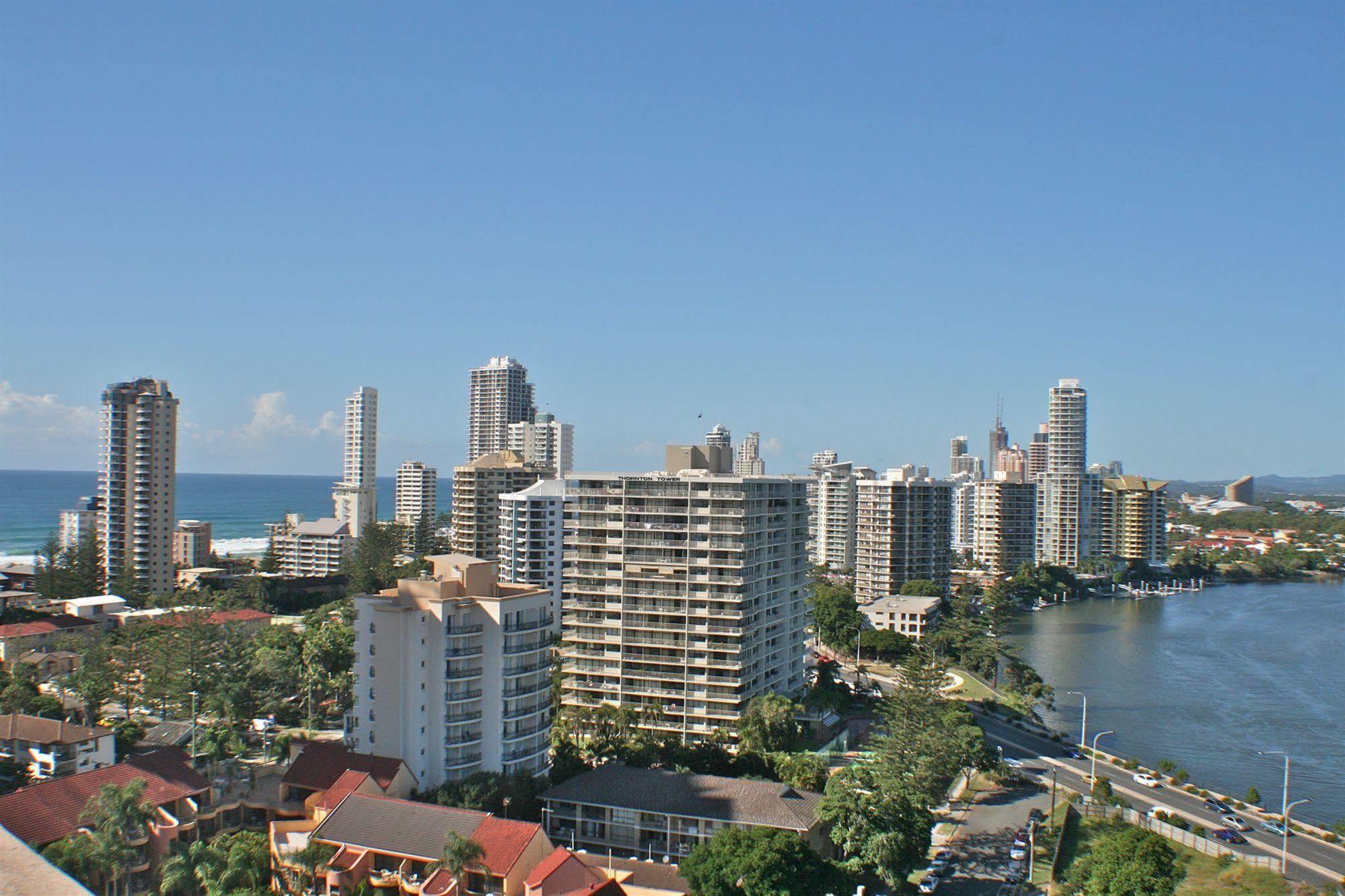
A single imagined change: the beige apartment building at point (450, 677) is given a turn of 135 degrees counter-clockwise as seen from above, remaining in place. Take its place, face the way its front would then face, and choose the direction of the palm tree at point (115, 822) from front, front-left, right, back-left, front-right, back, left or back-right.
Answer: back-left

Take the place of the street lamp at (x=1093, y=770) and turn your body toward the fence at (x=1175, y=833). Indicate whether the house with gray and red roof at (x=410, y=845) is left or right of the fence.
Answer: right

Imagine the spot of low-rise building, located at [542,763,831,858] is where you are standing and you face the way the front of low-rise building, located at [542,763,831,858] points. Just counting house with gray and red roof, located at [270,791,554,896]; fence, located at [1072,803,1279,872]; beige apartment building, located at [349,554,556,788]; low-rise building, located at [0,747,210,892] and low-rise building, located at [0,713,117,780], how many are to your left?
1

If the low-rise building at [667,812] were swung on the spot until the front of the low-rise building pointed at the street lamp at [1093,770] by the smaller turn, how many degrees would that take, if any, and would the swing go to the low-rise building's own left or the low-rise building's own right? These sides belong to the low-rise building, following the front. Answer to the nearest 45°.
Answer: approximately 135° to the low-rise building's own left

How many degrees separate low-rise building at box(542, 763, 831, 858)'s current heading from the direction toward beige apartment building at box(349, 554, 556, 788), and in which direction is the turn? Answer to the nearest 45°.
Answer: approximately 90° to its right

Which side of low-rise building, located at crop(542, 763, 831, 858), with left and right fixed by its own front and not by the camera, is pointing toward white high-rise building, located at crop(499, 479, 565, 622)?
back

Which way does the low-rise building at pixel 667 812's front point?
toward the camera

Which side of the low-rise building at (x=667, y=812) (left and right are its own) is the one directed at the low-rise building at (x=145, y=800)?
right

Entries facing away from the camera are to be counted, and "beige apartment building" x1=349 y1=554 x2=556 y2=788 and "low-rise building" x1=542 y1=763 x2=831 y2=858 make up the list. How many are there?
0

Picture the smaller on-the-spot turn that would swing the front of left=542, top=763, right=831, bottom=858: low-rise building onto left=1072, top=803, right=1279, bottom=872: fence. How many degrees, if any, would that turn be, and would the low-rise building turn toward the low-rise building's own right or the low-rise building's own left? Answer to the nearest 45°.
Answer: approximately 90° to the low-rise building's own left

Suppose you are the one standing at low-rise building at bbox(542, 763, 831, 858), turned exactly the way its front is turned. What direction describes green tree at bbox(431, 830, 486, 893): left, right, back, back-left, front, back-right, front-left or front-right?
front-right

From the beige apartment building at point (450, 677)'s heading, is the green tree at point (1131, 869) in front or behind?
in front

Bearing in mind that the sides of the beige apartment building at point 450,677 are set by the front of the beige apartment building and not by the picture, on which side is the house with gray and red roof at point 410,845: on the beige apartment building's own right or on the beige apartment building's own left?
on the beige apartment building's own right

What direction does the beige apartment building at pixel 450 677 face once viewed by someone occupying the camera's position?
facing the viewer and to the right of the viewer

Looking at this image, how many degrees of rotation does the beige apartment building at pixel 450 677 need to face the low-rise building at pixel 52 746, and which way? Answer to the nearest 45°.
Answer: approximately 135° to its right

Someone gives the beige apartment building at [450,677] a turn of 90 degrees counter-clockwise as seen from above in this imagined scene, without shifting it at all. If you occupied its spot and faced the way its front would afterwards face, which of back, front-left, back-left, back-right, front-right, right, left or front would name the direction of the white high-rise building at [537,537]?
front-left

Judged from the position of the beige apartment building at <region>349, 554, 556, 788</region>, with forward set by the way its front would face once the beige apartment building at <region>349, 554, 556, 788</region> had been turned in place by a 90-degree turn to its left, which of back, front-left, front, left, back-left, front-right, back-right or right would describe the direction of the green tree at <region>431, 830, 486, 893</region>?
back-right
